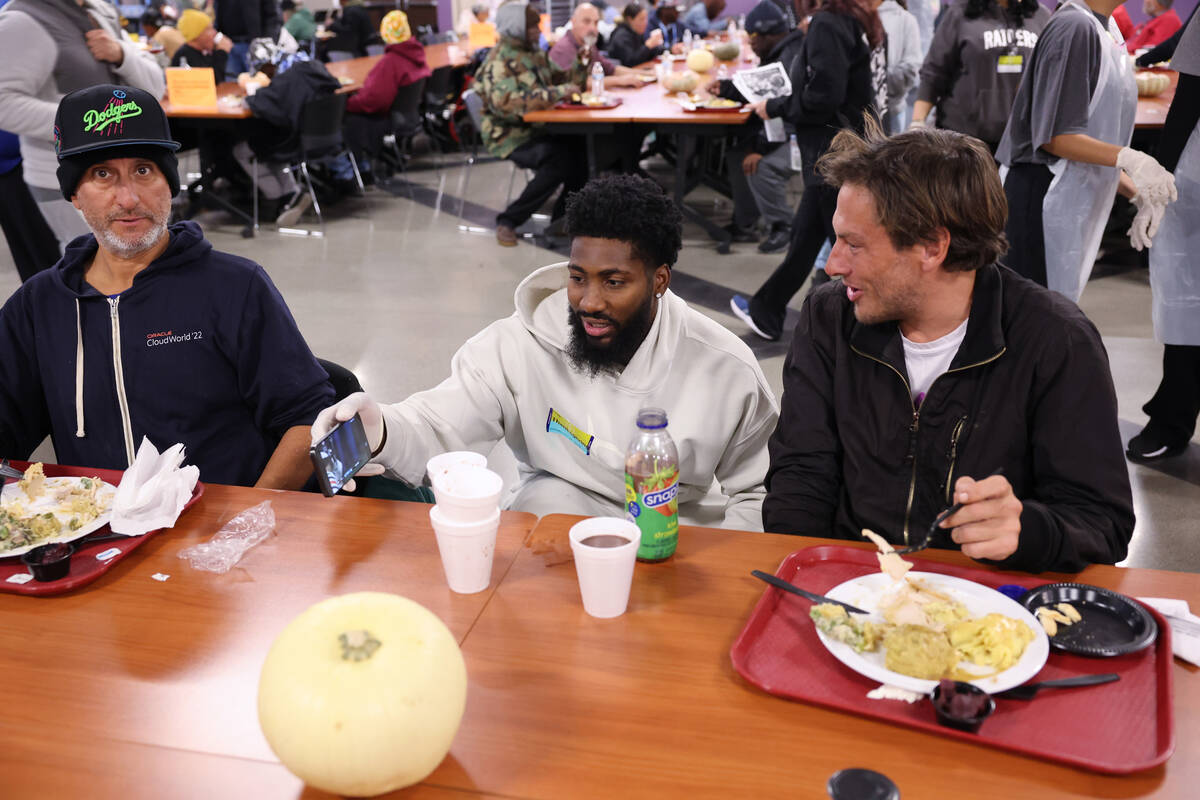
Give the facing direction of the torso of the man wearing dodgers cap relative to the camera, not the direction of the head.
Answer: toward the camera

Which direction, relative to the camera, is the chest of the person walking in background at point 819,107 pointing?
to the viewer's left

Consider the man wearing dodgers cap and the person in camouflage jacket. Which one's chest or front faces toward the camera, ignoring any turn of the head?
the man wearing dodgers cap

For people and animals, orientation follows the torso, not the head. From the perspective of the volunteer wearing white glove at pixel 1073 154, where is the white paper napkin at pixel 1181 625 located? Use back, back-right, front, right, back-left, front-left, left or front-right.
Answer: right

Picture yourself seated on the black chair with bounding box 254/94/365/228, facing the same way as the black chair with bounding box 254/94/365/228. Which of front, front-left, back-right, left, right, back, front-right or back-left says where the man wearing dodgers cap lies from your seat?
back-left

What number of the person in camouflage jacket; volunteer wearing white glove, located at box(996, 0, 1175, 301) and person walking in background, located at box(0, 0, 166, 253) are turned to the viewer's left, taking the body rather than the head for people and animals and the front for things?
0

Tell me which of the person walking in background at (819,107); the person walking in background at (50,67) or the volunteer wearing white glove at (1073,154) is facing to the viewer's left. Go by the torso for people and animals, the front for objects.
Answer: the person walking in background at (819,107)

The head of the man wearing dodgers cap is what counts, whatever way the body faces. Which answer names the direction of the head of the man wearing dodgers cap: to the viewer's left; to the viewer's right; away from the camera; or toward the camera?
toward the camera

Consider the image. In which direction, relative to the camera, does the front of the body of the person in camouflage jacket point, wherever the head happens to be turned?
to the viewer's right

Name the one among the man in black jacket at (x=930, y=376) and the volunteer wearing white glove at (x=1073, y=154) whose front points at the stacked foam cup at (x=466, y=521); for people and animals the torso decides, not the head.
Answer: the man in black jacket

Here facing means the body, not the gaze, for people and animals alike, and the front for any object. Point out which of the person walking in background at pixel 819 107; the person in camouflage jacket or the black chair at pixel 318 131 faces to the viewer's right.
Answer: the person in camouflage jacket

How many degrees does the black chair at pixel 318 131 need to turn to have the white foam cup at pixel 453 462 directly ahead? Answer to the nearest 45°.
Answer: approximately 135° to its left

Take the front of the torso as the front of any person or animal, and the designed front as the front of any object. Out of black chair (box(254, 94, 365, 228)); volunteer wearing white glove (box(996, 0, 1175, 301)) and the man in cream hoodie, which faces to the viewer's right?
the volunteer wearing white glove

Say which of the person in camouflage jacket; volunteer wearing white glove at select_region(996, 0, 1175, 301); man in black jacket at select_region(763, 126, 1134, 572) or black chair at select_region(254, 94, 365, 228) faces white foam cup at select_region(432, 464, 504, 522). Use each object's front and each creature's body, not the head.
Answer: the man in black jacket

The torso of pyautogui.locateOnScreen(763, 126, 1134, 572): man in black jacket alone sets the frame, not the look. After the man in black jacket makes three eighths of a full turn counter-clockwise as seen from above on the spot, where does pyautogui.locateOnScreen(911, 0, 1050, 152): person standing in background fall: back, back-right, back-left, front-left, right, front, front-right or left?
left

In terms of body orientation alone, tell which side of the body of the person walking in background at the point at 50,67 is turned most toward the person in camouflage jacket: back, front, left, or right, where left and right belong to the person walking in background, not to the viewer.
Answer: left

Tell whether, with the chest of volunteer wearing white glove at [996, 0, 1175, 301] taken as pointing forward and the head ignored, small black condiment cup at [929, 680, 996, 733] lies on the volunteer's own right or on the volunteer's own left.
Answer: on the volunteer's own right

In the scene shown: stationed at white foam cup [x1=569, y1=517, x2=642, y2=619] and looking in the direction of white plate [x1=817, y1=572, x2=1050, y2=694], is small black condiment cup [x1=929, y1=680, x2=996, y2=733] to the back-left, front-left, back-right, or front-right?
front-right

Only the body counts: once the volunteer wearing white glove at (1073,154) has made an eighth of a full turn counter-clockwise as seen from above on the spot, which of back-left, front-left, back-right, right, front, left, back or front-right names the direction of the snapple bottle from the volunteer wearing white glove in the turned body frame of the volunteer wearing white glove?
back-right

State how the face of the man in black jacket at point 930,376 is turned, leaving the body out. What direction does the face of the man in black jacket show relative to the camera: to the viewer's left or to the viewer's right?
to the viewer's left
